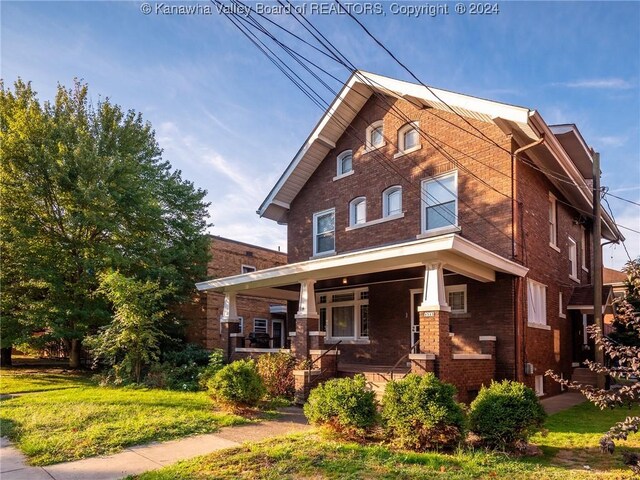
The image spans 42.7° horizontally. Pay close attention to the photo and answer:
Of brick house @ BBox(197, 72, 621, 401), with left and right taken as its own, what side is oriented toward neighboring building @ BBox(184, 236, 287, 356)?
right

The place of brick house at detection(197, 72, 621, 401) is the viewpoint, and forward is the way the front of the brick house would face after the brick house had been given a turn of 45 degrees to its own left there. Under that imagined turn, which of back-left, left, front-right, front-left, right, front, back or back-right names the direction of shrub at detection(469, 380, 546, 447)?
front

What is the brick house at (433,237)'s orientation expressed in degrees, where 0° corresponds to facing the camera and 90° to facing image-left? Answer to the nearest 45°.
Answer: approximately 45°

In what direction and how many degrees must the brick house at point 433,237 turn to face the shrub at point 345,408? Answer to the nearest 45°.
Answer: approximately 45° to its left

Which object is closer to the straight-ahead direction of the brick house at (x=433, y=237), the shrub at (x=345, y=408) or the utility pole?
the shrub

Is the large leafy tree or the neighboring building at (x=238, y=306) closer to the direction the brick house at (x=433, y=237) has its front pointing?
the large leafy tree

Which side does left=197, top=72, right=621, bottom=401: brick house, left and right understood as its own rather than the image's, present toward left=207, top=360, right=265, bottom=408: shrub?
front

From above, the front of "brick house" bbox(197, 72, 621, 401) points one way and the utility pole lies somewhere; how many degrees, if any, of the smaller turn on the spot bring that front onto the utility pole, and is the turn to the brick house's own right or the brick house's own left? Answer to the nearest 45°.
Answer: approximately 135° to the brick house's own left

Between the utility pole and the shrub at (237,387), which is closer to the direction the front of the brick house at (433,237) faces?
the shrub

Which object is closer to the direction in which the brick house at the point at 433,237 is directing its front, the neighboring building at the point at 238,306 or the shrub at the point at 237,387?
the shrub

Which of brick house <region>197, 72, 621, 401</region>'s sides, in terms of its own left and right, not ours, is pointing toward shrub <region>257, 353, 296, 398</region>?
front

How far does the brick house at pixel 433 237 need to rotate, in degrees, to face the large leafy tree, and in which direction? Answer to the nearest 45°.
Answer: approximately 45° to its right
